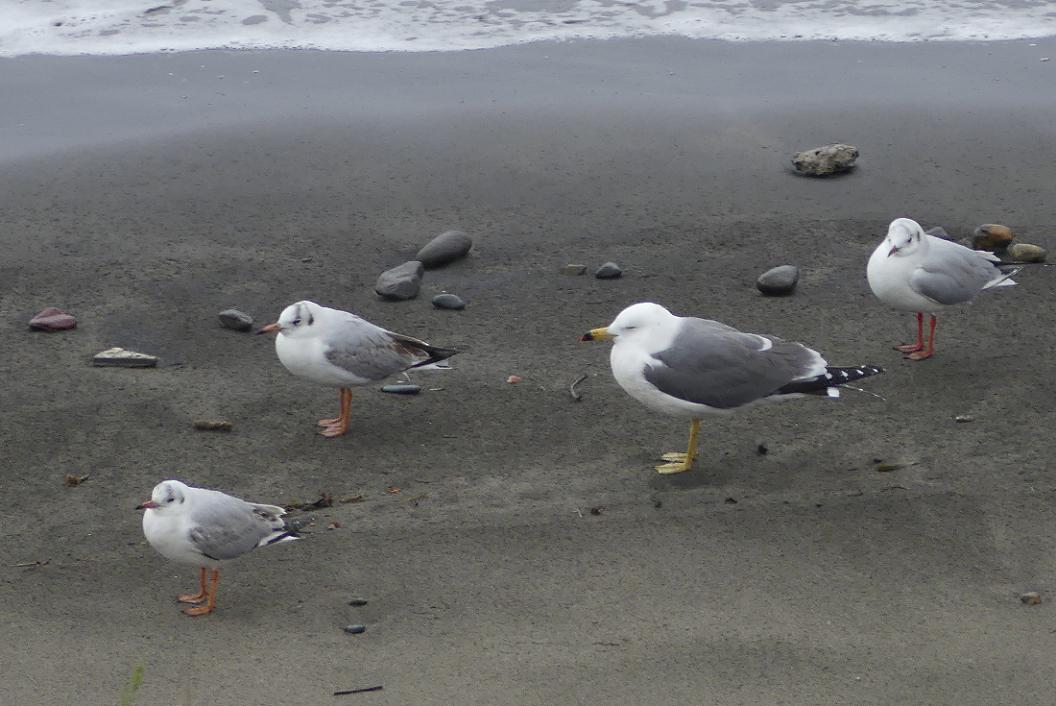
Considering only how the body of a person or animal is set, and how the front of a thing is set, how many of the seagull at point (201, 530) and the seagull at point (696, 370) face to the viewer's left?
2

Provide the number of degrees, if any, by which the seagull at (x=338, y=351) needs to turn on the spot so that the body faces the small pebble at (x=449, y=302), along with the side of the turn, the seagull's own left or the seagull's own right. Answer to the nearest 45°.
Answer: approximately 135° to the seagull's own right

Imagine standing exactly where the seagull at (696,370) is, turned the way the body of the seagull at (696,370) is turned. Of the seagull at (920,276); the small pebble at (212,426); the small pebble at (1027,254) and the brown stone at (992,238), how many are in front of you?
1

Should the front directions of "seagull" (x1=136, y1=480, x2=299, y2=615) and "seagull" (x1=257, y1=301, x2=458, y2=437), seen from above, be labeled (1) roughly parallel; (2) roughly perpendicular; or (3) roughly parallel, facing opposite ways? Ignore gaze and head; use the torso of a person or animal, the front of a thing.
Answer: roughly parallel

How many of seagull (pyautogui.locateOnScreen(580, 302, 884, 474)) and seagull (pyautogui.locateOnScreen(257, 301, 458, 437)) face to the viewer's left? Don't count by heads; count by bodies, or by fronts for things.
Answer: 2

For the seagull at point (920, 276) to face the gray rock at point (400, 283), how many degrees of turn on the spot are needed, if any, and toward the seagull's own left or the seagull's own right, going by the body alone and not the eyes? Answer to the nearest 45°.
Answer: approximately 45° to the seagull's own right

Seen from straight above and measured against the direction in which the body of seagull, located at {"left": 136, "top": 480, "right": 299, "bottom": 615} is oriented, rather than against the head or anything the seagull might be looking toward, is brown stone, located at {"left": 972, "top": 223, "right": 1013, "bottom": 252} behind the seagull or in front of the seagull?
behind

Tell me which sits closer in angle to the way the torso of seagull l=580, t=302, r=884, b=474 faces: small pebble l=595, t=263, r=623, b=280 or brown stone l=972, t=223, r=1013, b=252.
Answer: the small pebble

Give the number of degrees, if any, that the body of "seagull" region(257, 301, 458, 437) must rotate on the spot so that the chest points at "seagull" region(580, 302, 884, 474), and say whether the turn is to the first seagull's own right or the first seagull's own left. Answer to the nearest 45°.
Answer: approximately 135° to the first seagull's own left

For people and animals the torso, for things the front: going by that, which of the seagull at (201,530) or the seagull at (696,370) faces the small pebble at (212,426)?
the seagull at (696,370)

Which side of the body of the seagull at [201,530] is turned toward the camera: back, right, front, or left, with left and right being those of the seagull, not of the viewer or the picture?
left

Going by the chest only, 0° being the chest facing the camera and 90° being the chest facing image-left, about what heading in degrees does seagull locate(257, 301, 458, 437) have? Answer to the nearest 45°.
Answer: approximately 90°

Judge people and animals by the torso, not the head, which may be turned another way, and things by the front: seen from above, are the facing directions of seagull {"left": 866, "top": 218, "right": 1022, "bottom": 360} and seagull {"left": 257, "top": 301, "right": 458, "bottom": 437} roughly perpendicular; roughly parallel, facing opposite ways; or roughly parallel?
roughly parallel

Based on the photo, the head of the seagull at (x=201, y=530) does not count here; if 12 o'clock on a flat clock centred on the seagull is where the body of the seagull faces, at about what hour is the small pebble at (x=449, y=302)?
The small pebble is roughly at 4 o'clock from the seagull.

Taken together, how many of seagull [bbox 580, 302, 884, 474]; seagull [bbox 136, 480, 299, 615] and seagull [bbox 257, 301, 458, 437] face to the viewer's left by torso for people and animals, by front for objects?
3

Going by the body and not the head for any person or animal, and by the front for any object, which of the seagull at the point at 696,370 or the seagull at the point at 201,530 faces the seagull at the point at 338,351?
the seagull at the point at 696,370

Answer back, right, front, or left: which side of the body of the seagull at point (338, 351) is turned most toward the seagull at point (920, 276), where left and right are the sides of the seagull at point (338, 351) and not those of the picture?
back

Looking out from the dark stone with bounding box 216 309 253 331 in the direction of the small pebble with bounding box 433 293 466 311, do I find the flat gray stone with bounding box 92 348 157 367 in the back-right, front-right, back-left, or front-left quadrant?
back-right

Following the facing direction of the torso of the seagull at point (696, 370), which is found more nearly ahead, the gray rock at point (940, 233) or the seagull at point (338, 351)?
the seagull

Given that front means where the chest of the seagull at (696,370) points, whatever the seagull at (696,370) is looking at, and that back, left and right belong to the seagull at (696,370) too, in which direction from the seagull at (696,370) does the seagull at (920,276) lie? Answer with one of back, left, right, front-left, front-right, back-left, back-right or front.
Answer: back-right

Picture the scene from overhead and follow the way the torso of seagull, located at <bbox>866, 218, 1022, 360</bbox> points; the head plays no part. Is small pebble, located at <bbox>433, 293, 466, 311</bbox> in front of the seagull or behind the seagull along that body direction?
in front

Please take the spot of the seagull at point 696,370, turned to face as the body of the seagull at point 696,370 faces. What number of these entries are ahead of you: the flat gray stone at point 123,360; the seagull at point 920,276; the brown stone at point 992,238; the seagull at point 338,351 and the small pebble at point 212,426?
3
